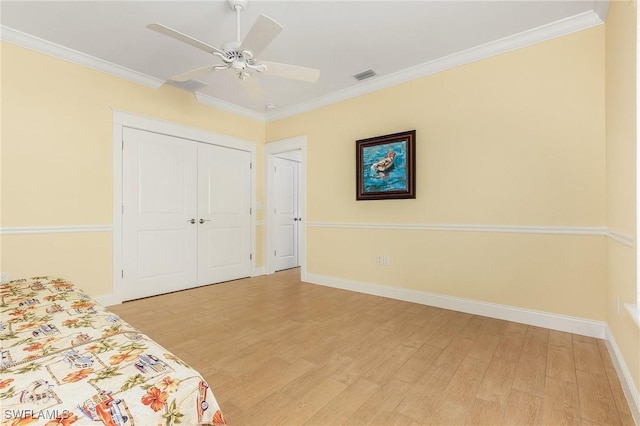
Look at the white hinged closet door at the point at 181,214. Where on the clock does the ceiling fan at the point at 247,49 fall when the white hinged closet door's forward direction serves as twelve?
The ceiling fan is roughly at 1 o'clock from the white hinged closet door.

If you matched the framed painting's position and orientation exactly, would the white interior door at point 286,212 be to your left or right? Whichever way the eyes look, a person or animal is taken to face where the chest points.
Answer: on your right

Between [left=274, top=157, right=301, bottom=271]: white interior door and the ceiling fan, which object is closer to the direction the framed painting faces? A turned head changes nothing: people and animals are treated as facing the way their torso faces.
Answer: the ceiling fan

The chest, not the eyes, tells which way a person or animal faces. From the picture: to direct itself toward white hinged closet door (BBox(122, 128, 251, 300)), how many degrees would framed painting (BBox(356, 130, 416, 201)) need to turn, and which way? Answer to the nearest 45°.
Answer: approximately 45° to its right

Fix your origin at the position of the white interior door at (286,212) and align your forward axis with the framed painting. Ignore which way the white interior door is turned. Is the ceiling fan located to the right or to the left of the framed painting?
right

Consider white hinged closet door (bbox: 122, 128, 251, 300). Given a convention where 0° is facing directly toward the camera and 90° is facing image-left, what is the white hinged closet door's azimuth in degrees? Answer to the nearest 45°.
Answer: approximately 315°

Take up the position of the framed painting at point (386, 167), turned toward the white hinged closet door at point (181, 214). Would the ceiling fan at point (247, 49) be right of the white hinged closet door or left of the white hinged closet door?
left

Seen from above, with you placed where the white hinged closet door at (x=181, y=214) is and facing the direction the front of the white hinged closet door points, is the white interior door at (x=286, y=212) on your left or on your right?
on your left
